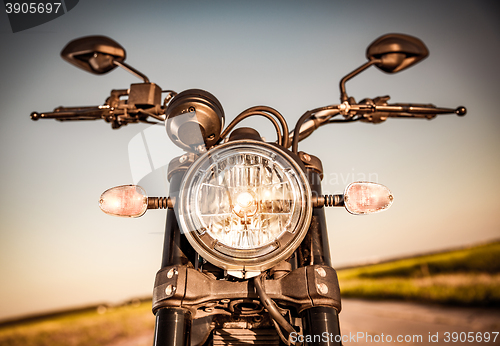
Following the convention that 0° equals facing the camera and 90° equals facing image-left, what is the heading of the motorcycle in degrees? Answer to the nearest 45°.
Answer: approximately 0°
